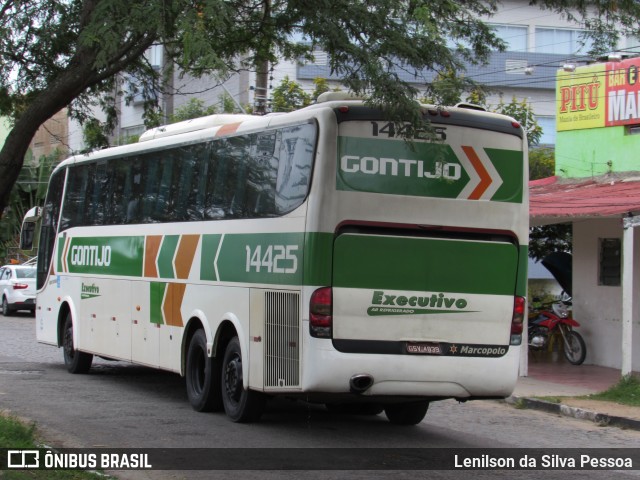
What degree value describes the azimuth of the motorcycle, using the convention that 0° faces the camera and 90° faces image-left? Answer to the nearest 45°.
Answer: approximately 315°

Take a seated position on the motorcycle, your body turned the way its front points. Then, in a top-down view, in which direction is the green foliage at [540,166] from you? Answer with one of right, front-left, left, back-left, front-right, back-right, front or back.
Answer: back-left

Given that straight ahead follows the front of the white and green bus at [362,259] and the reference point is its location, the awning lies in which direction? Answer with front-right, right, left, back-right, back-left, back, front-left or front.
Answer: right

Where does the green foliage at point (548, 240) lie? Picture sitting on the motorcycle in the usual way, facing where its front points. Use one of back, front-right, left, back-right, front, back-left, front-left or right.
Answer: back-left

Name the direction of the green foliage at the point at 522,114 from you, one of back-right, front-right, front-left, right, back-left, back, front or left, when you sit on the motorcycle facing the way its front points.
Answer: back-left

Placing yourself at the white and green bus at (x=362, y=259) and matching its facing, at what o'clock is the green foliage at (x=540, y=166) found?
The green foliage is roughly at 2 o'clock from the white and green bus.

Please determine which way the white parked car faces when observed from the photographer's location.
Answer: facing away from the viewer and to the left of the viewer

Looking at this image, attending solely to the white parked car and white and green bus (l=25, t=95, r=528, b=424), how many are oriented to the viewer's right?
0

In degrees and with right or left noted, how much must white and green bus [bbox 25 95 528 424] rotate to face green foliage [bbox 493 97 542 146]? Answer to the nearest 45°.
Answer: approximately 45° to its right
